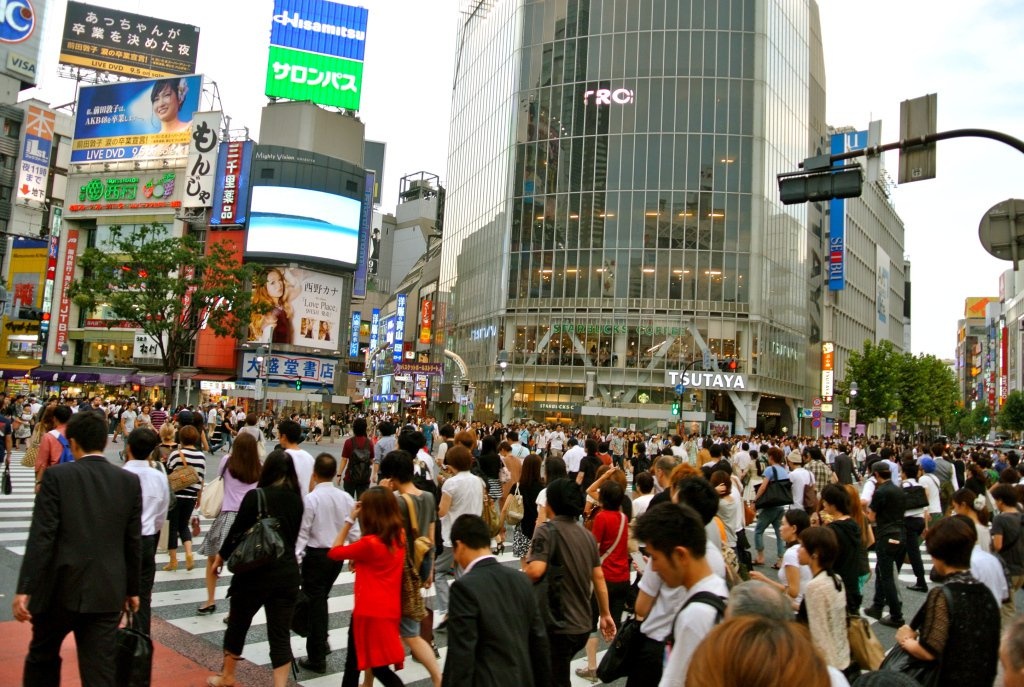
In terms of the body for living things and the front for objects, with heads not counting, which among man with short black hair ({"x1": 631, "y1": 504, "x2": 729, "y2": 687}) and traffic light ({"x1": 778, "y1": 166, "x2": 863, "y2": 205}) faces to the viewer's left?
the man with short black hair

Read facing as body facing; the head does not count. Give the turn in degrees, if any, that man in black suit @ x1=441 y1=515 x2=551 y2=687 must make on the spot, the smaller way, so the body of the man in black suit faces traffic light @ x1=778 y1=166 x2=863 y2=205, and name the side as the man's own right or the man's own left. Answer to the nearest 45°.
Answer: approximately 90° to the man's own right

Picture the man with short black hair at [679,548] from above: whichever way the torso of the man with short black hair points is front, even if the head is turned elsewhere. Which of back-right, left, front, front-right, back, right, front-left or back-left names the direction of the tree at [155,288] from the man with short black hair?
front-right

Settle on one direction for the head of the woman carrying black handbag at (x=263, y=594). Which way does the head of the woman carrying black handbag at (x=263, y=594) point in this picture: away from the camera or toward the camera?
away from the camera

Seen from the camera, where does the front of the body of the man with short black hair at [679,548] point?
to the viewer's left

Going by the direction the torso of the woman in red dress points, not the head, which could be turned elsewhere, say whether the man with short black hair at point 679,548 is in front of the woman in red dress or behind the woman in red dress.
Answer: behind

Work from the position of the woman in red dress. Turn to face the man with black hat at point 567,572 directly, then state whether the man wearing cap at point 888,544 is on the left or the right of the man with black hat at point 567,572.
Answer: left

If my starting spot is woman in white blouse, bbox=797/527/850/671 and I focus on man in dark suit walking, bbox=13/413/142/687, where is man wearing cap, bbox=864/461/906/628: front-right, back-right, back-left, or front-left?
back-right

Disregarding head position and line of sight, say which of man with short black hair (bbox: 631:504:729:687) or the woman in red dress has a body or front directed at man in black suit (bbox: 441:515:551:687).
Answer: the man with short black hair

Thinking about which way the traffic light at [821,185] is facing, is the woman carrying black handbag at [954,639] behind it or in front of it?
behind

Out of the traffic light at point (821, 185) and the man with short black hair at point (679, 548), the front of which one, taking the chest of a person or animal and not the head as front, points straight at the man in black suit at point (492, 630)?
the man with short black hair

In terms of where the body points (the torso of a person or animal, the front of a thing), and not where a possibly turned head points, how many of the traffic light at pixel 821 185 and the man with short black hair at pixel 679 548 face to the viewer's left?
1

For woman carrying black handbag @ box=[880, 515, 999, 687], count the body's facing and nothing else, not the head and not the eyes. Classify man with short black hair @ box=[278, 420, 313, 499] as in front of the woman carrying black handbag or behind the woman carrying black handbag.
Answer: in front

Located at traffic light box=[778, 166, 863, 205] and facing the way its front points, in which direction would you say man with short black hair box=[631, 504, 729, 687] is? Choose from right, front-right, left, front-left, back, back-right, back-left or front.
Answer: back

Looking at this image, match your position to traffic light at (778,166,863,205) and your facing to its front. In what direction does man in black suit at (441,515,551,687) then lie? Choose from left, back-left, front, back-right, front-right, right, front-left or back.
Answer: back
